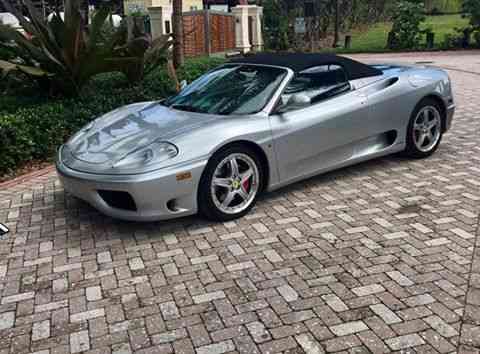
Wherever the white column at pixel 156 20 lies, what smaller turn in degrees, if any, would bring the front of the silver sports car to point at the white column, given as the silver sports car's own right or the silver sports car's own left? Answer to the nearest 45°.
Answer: approximately 135° to the silver sports car's own right

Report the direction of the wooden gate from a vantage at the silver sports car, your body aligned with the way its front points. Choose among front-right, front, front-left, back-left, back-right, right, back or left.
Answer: back-right

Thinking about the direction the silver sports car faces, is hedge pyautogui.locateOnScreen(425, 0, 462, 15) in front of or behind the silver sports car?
behind

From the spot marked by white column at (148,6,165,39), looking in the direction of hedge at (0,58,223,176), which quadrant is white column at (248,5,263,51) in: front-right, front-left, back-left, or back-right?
back-left

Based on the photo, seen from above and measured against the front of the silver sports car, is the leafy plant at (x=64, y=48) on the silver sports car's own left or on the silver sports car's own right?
on the silver sports car's own right

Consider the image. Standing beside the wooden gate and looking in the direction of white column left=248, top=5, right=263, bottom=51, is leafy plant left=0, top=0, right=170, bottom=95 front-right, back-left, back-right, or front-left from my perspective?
back-right

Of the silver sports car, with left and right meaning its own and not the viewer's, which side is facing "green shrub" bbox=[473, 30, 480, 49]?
back

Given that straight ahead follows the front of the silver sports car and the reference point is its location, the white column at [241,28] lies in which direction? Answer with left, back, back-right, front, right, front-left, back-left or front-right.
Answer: back-right

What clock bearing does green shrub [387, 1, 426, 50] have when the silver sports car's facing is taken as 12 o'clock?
The green shrub is roughly at 5 o'clock from the silver sports car.

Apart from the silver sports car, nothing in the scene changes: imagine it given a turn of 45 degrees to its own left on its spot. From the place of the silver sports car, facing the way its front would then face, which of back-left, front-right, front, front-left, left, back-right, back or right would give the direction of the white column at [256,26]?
back

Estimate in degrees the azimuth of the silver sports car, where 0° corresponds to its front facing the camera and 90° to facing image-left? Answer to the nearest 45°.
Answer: approximately 45°
